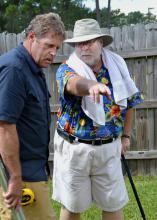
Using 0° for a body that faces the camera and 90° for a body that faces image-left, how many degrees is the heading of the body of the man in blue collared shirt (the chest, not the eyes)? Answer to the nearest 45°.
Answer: approximately 270°

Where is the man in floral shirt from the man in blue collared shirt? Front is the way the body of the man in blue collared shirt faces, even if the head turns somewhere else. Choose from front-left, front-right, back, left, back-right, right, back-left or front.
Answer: front-left

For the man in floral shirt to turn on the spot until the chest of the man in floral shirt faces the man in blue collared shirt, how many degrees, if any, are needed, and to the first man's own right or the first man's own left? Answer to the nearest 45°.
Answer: approximately 45° to the first man's own right

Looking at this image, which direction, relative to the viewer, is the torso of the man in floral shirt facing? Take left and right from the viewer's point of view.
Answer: facing the viewer

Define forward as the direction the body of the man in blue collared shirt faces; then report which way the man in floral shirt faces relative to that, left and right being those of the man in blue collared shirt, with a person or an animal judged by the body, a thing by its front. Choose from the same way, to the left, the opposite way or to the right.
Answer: to the right

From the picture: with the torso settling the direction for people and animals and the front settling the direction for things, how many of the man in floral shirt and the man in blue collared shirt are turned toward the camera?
1
